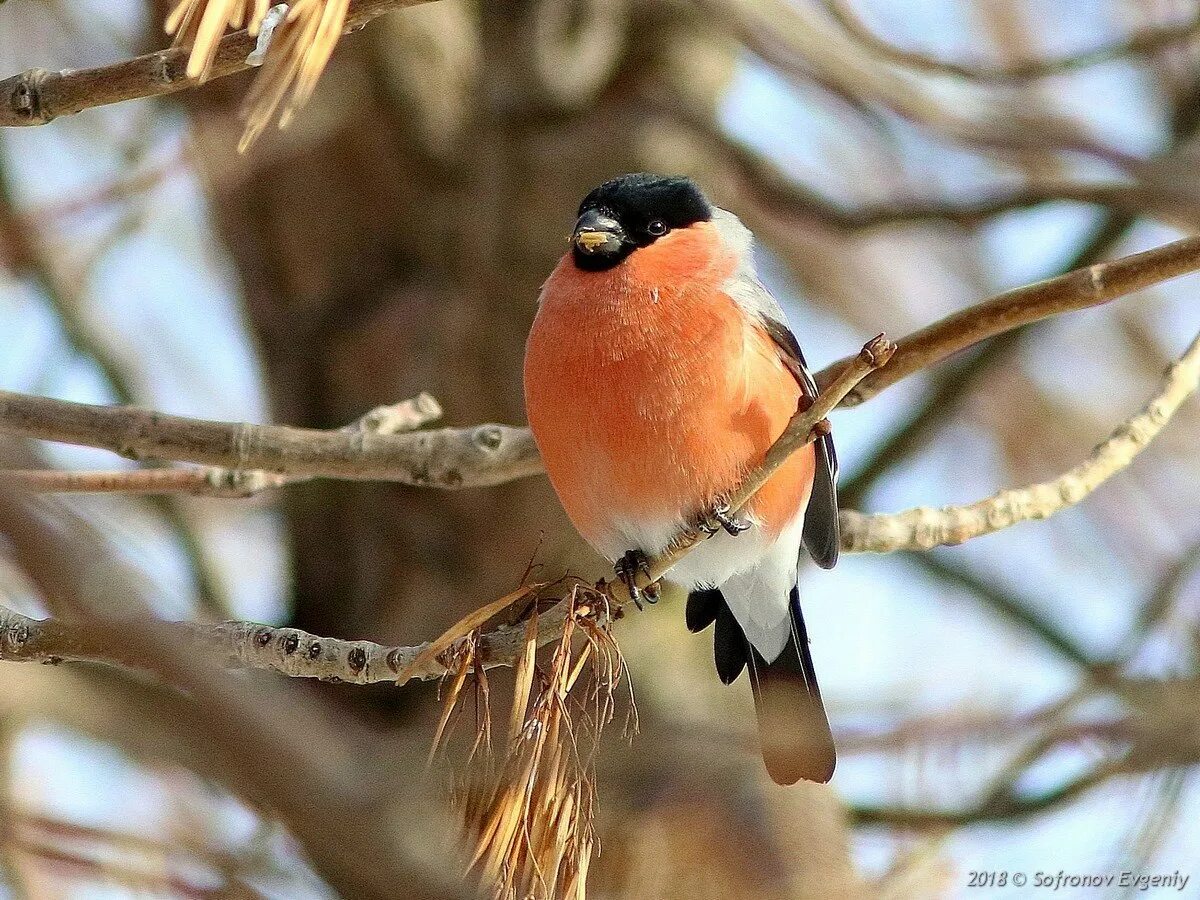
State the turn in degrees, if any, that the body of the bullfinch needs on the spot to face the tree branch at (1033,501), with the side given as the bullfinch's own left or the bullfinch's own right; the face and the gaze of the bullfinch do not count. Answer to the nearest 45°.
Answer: approximately 135° to the bullfinch's own left

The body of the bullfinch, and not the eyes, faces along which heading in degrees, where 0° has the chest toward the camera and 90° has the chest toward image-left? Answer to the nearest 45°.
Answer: approximately 45°
